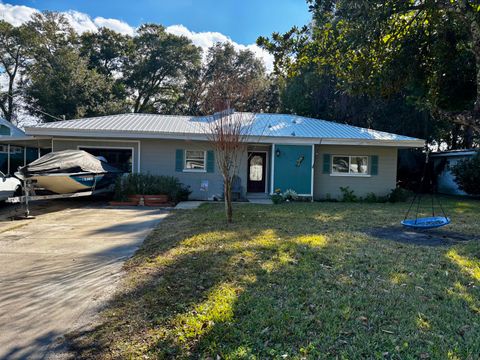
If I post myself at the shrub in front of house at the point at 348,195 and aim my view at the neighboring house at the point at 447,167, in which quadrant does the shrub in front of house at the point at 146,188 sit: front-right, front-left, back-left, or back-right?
back-left

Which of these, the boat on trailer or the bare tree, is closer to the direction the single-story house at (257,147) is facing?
the bare tree

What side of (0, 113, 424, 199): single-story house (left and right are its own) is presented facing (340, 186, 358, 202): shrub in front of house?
left

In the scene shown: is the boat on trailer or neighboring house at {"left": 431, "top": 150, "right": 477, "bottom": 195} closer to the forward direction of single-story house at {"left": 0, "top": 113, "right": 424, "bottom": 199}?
the boat on trailer

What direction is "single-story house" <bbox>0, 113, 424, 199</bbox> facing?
toward the camera

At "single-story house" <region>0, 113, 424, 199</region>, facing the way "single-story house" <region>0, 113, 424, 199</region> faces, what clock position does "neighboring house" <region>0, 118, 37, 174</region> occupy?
The neighboring house is roughly at 4 o'clock from the single-story house.

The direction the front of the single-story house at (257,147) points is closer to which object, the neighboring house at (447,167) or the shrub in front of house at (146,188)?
the shrub in front of house

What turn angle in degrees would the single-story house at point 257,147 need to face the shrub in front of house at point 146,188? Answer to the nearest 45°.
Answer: approximately 90° to its right

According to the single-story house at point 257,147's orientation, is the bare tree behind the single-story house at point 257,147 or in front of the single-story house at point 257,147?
in front

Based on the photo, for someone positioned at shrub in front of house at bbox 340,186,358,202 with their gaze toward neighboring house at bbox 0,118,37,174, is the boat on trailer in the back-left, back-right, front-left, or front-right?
front-left

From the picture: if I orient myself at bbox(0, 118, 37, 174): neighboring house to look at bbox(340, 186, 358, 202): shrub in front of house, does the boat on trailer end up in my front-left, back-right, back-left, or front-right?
front-right

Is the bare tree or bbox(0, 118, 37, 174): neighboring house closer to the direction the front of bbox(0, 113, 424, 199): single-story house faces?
the bare tree

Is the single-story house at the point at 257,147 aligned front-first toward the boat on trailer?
no

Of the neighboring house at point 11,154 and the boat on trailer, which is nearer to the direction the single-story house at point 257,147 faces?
the boat on trailer

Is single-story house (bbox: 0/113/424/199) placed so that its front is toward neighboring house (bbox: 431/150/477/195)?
no

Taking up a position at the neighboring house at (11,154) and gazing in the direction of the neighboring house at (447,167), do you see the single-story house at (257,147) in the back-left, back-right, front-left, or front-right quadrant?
front-right

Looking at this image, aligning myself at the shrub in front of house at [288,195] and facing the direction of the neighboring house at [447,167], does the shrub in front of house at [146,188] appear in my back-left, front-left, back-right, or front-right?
back-left
